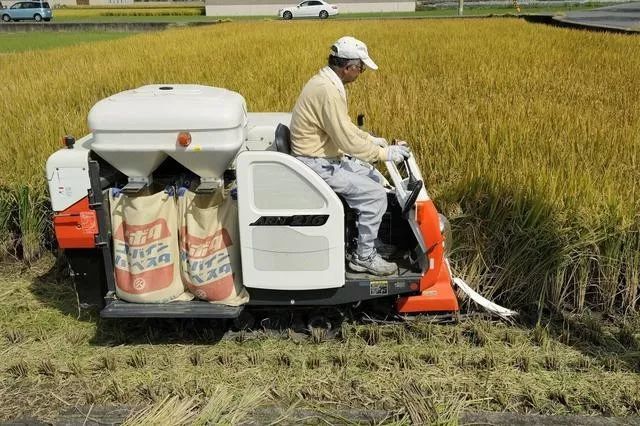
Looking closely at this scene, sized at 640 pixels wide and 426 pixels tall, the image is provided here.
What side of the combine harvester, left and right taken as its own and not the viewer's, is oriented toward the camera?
right

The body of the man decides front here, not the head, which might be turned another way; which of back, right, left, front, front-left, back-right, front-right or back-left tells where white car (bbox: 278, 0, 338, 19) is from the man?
left

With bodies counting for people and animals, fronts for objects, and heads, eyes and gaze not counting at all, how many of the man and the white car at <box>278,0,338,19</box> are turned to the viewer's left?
1

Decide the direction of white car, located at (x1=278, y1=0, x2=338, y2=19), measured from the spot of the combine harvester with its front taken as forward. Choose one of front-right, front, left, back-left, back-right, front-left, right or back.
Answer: left

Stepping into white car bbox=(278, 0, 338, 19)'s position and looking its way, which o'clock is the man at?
The man is roughly at 9 o'clock from the white car.

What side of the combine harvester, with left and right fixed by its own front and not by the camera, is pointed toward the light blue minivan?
left

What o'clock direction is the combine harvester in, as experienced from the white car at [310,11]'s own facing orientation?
The combine harvester is roughly at 9 o'clock from the white car.

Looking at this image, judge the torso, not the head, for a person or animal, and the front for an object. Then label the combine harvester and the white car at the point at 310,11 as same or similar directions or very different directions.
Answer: very different directions

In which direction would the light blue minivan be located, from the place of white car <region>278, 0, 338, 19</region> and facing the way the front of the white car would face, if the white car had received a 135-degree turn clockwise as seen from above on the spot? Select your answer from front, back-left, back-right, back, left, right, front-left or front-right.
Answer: back-left

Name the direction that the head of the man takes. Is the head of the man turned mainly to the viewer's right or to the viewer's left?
to the viewer's right

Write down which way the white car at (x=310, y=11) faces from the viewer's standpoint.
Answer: facing to the left of the viewer

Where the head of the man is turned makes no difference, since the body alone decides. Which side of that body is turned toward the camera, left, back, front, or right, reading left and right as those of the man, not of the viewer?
right

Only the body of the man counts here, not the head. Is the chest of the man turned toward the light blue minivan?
no

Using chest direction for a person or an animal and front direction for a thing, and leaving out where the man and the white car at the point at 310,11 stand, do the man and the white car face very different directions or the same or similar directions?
very different directions

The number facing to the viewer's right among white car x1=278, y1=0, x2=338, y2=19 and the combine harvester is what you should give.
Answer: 1
